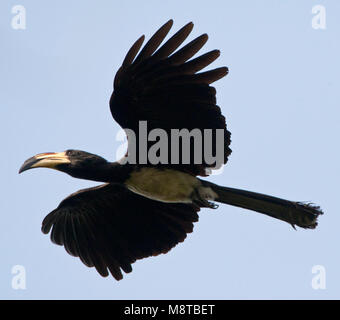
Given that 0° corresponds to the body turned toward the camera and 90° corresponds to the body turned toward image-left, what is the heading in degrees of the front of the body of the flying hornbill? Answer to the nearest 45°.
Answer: approximately 90°
